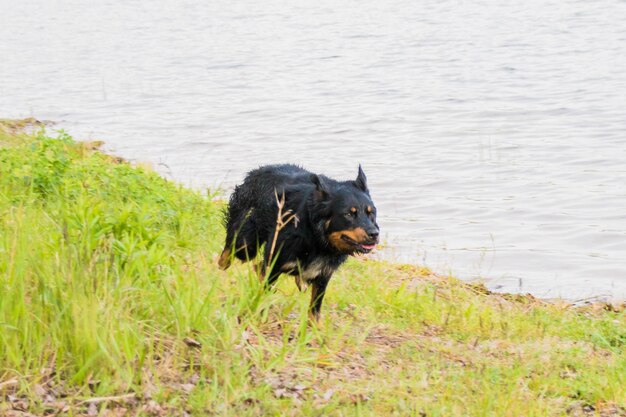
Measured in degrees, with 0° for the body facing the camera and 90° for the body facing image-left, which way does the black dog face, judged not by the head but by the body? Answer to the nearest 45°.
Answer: approximately 315°
